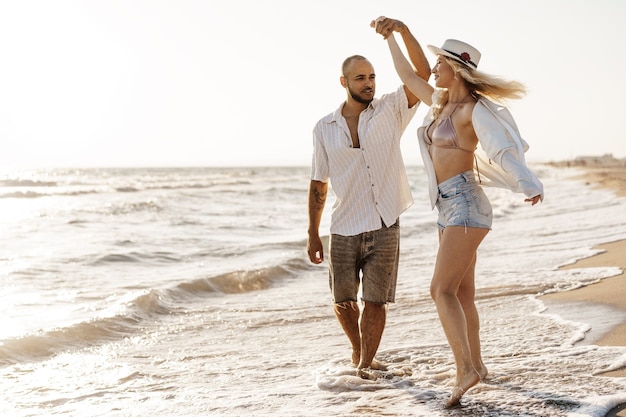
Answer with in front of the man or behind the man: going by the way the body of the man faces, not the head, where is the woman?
in front

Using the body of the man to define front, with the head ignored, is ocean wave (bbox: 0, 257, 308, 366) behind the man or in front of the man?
behind

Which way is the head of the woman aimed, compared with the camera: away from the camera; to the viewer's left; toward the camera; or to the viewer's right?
to the viewer's left

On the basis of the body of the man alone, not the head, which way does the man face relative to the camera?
toward the camera

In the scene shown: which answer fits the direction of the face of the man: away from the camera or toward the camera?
toward the camera

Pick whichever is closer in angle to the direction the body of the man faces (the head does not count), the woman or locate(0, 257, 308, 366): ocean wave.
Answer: the woman
